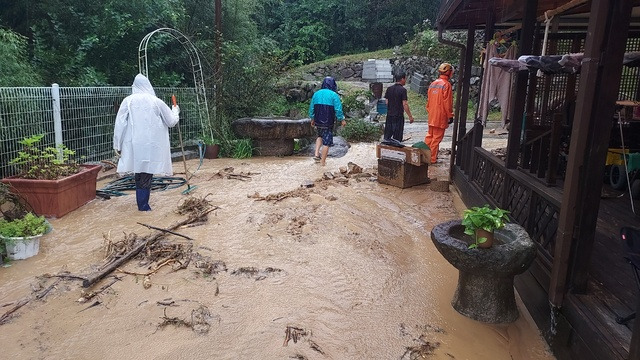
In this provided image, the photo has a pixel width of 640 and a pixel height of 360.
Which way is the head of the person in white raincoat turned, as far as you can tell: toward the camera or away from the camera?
away from the camera

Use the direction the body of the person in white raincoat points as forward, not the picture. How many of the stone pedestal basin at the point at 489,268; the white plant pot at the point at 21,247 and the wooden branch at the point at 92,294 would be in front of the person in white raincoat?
0

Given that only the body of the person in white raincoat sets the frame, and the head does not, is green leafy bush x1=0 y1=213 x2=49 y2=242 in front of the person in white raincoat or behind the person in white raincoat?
behind

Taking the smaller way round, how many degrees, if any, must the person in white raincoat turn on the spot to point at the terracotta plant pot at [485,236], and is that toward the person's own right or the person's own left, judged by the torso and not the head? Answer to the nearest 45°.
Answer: approximately 135° to the person's own right

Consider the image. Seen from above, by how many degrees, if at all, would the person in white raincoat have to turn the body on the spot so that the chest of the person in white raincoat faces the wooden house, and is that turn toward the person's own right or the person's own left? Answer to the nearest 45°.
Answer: approximately 135° to the person's own right

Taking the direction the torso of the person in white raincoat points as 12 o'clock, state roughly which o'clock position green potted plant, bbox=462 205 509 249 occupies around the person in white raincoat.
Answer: The green potted plant is roughly at 5 o'clock from the person in white raincoat.

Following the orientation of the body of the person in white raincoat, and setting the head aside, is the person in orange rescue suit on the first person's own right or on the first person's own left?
on the first person's own right

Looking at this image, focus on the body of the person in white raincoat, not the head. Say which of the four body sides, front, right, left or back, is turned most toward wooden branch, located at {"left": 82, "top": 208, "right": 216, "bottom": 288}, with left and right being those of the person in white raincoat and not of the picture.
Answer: back

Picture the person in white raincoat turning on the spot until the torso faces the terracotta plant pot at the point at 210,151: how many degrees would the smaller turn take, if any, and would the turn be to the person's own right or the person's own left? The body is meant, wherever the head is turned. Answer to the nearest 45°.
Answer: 0° — they already face it

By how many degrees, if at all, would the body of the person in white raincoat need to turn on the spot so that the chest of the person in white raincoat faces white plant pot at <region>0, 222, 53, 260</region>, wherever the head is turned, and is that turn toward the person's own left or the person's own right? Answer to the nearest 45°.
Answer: approximately 135° to the person's own left

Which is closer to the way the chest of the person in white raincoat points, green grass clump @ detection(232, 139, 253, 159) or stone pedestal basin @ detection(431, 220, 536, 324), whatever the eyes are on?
the green grass clump

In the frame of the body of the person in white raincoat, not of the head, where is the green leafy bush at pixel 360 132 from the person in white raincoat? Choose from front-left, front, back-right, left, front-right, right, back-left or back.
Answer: front-right

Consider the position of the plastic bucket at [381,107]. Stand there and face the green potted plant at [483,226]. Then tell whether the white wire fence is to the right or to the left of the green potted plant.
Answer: right

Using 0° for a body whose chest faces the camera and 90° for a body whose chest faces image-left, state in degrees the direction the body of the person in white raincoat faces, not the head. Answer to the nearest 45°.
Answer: approximately 180°

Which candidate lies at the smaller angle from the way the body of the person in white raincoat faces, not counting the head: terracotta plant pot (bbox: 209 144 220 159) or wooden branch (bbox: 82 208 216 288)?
the terracotta plant pot

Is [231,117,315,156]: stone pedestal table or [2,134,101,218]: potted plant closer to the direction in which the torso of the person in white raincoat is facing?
the stone pedestal table

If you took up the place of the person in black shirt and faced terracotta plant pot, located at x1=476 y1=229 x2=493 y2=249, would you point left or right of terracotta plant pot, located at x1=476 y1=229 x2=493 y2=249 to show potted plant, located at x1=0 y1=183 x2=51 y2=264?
right
